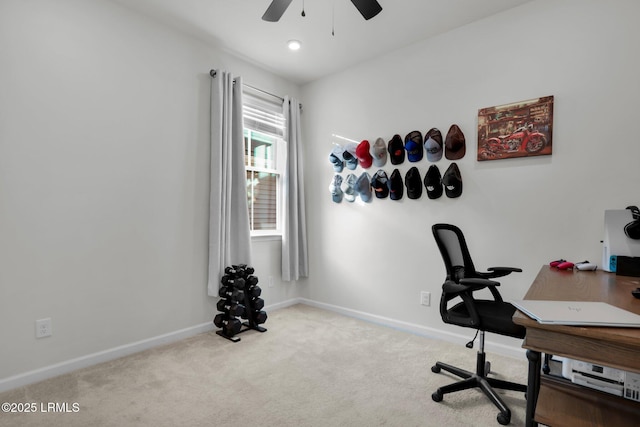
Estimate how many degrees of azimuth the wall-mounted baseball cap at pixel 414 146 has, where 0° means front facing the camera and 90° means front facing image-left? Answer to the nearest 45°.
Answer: approximately 45°

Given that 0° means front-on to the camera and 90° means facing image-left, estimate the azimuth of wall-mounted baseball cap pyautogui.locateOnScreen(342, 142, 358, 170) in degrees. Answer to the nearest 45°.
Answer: approximately 45°

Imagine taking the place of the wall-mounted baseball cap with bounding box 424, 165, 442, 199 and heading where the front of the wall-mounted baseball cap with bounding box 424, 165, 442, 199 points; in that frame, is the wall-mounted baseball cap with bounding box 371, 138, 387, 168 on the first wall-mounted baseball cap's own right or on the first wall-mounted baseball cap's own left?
on the first wall-mounted baseball cap's own right

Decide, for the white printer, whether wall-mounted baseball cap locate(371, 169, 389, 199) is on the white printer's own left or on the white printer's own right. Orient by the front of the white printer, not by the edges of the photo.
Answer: on the white printer's own right
